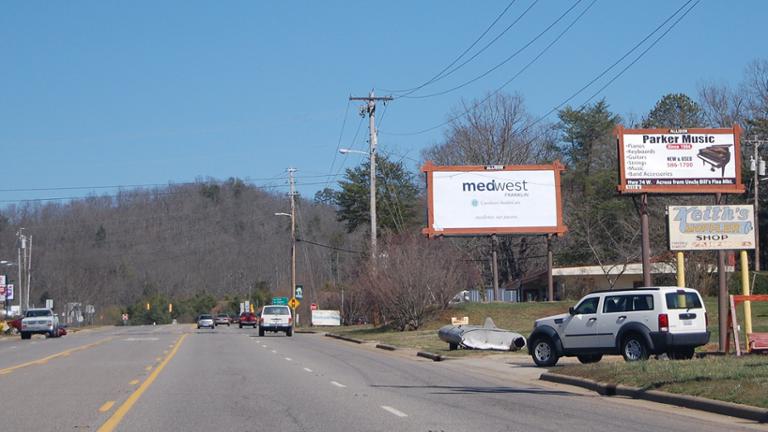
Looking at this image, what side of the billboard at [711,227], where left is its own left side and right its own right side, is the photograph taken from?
front

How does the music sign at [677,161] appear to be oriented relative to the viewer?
toward the camera

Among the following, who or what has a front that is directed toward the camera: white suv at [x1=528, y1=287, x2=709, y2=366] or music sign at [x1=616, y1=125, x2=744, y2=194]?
the music sign

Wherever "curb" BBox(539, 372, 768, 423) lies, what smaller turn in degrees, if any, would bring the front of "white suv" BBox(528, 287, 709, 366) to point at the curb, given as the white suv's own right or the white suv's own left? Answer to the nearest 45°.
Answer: approximately 135° to the white suv's own left

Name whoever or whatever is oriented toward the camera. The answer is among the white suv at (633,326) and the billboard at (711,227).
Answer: the billboard

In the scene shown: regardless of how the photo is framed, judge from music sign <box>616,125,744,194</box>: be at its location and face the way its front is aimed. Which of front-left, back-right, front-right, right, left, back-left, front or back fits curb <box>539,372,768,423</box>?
front

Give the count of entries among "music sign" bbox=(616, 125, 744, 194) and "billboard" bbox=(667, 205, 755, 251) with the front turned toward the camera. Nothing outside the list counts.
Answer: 2

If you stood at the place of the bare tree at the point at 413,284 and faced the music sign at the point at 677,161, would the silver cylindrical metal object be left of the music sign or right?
right

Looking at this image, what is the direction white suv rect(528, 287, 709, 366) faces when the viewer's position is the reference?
facing away from the viewer and to the left of the viewer

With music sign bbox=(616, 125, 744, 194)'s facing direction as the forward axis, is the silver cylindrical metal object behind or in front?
in front

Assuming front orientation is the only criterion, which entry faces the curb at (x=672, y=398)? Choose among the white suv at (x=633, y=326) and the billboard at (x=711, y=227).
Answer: the billboard

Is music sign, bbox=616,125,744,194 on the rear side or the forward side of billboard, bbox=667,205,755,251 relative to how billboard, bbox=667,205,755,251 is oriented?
on the rear side

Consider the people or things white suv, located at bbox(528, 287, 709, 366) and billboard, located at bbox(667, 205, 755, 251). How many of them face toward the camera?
1

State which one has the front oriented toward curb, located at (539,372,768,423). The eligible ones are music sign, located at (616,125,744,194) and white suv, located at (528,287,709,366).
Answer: the music sign

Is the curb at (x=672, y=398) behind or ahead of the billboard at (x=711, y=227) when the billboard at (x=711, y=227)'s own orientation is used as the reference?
ahead

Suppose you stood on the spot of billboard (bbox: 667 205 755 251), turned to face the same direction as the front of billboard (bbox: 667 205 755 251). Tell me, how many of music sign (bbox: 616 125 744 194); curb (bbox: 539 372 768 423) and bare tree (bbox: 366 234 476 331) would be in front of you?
1

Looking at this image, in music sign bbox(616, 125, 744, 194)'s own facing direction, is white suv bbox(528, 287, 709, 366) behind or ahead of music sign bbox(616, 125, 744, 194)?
ahead
